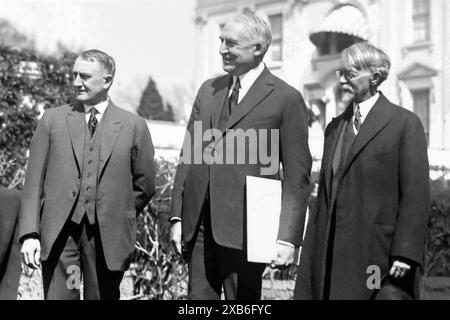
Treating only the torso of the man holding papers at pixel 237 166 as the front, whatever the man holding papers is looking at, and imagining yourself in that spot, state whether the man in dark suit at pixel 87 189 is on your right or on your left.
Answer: on your right

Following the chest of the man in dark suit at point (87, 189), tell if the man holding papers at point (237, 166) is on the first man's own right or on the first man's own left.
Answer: on the first man's own left

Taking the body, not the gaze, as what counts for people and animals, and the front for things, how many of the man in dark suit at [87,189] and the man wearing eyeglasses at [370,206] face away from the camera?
0

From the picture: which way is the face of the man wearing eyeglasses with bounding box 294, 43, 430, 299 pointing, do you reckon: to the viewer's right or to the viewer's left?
to the viewer's left

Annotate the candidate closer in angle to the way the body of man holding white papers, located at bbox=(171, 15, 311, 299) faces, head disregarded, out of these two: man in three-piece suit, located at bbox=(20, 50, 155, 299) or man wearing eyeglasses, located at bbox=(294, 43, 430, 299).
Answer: the man in three-piece suit

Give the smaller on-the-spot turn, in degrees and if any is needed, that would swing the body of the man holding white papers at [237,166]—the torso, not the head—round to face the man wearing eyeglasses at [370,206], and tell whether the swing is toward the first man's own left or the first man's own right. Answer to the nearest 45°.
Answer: approximately 135° to the first man's own left

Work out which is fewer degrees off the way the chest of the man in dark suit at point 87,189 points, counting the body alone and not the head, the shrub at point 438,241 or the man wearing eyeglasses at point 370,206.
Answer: the man wearing eyeglasses

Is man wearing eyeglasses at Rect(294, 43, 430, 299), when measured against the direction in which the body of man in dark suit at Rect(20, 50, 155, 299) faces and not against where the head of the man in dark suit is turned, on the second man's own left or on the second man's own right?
on the second man's own left

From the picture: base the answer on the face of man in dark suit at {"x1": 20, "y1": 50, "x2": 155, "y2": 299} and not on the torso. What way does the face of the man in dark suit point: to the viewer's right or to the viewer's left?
to the viewer's left

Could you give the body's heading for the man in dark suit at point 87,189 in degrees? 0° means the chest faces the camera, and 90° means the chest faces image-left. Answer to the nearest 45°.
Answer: approximately 0°
